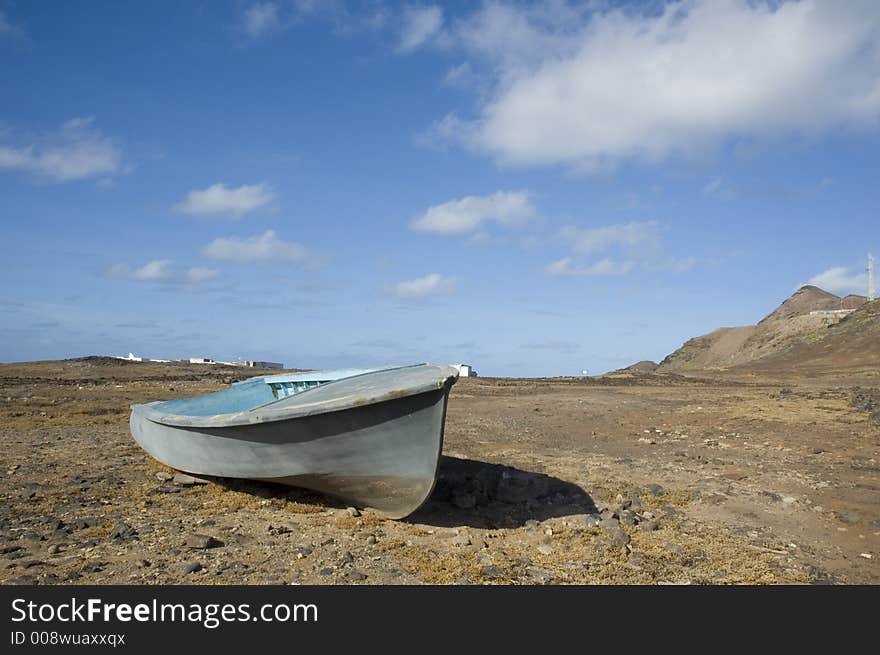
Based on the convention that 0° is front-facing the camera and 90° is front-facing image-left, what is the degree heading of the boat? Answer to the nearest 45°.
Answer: approximately 315°

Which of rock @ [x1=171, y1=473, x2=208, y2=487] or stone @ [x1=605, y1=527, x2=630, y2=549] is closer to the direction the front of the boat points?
the stone

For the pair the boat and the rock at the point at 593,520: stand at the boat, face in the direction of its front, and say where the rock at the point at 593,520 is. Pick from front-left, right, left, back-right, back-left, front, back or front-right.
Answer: front-left

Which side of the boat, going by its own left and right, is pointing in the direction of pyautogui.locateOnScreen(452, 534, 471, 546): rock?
front

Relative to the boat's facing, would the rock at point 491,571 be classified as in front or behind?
in front

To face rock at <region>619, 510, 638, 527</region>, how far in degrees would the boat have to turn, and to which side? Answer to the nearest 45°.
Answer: approximately 45° to its left

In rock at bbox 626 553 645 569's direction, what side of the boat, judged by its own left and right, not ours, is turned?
front

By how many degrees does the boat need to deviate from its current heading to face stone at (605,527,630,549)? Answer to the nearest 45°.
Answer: approximately 45° to its left

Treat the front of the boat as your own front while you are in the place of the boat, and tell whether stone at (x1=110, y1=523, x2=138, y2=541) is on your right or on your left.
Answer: on your right

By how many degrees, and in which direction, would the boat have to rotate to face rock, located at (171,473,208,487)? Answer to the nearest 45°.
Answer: approximately 180°

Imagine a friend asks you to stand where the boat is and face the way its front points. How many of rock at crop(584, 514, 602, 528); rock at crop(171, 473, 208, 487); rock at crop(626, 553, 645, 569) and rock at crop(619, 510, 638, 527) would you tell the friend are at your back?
1
